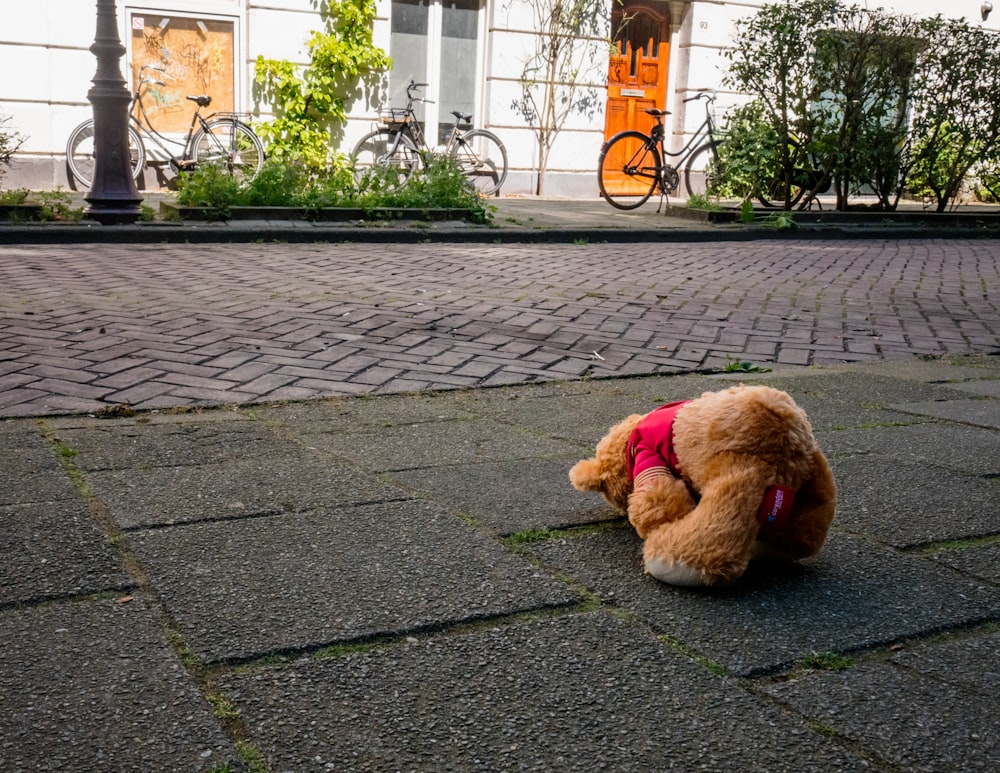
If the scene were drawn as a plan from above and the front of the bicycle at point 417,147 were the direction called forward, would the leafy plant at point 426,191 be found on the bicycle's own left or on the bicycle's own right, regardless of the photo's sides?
on the bicycle's own left

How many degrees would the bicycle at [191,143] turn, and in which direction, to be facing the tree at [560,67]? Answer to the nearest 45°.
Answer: approximately 180°

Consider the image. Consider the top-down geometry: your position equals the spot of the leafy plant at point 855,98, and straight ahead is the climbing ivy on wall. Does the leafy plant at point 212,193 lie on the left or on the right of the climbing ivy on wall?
left

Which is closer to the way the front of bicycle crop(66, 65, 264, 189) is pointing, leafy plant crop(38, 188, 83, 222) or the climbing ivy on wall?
the leafy plant

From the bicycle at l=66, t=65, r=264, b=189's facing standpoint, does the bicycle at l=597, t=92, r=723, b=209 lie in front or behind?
behind

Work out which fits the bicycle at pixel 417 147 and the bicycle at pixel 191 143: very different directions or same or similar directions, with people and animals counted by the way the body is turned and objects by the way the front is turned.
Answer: same or similar directions

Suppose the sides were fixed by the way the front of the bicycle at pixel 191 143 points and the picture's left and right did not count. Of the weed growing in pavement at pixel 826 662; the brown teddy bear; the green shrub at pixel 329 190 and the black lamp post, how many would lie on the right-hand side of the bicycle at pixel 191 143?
0

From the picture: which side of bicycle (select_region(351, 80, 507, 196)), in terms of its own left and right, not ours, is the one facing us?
left

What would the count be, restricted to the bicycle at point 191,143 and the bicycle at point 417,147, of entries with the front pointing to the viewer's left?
2

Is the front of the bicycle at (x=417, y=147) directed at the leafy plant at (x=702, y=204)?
no

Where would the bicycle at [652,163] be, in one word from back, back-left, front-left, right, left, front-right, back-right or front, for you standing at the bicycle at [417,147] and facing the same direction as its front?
back

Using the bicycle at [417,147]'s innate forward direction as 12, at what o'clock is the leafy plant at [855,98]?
The leafy plant is roughly at 7 o'clock from the bicycle.

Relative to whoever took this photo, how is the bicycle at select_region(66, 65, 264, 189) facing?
facing to the left of the viewer

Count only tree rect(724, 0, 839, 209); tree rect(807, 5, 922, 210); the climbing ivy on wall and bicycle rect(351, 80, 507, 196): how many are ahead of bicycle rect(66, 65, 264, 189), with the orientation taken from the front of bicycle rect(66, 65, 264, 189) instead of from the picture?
0

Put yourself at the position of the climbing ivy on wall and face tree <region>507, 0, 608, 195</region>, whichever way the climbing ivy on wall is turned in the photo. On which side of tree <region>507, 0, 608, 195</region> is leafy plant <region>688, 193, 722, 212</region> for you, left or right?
right

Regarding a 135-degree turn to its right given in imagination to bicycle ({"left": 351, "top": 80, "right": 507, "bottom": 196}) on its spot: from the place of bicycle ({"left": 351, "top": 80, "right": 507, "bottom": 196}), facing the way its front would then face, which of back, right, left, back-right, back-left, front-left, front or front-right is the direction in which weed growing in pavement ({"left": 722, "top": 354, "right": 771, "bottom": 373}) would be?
back-right

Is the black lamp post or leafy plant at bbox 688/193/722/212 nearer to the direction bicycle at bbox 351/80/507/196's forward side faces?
the black lamp post

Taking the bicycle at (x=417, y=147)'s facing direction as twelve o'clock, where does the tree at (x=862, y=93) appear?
The tree is roughly at 7 o'clock from the bicycle.
